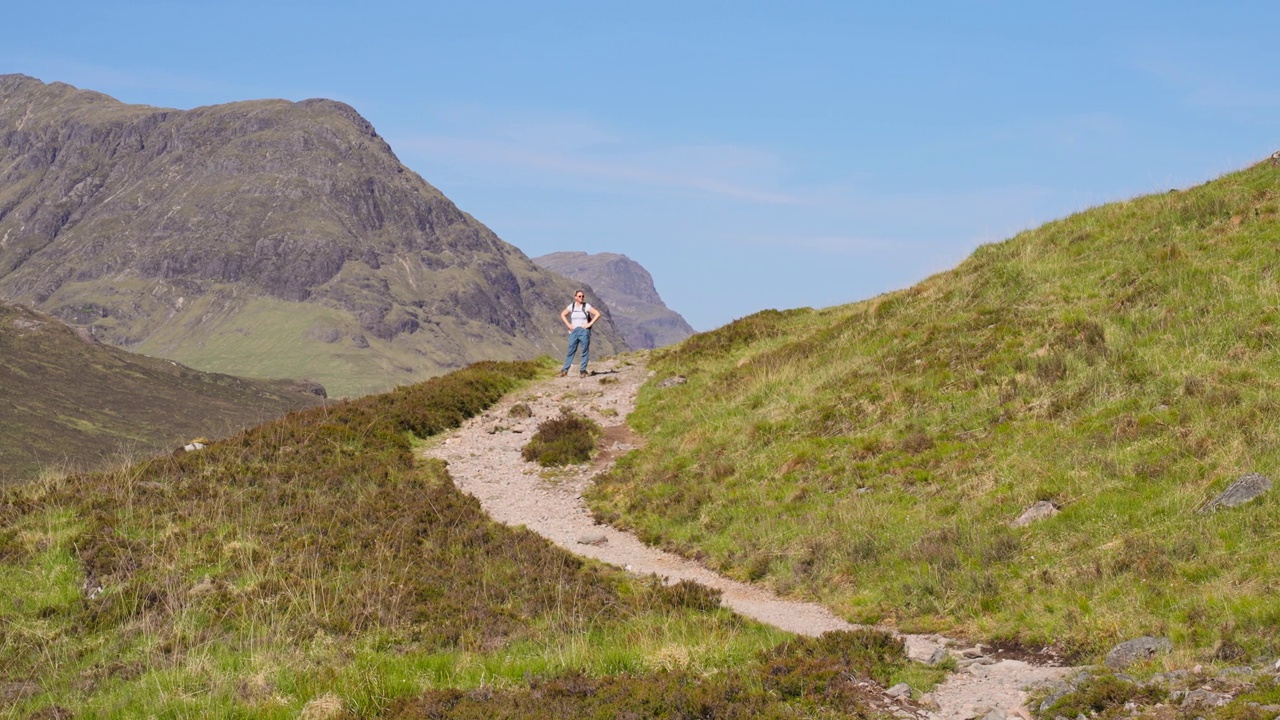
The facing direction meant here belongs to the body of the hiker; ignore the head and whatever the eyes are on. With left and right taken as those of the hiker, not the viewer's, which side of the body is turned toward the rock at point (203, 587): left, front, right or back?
front

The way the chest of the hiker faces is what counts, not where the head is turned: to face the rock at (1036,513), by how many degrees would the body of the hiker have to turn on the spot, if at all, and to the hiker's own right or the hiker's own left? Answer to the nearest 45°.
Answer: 0° — they already face it

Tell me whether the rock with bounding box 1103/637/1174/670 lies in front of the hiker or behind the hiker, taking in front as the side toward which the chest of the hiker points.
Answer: in front

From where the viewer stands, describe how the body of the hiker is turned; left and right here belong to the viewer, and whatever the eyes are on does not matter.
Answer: facing the viewer

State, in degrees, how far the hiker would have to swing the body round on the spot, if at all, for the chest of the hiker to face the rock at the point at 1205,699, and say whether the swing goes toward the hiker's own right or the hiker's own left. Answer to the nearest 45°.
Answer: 0° — they already face it
